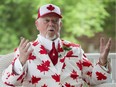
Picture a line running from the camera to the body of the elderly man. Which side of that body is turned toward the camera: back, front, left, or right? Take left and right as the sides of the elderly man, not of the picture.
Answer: front
